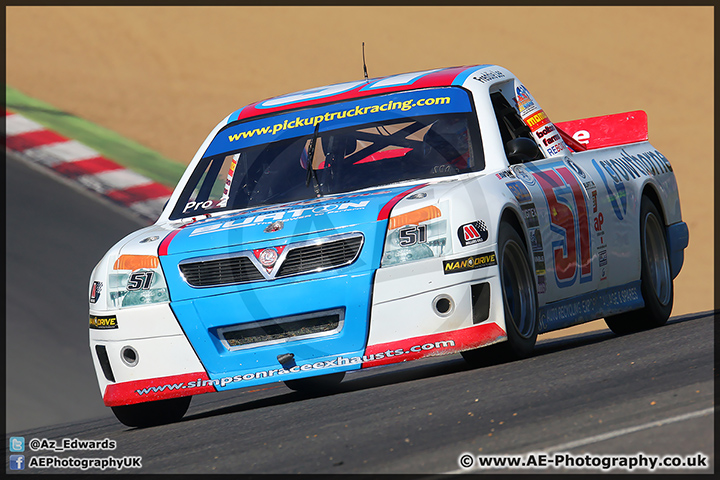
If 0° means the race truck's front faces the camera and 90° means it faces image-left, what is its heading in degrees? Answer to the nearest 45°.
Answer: approximately 45°
